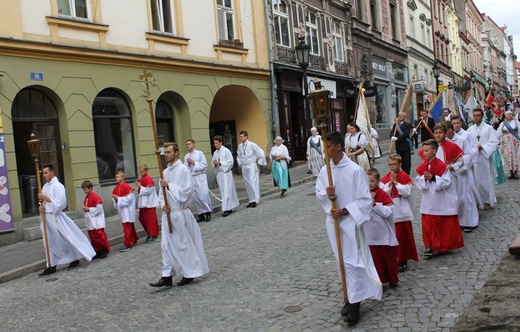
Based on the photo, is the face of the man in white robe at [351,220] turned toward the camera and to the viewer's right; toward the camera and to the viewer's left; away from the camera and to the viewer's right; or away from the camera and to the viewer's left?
toward the camera and to the viewer's left

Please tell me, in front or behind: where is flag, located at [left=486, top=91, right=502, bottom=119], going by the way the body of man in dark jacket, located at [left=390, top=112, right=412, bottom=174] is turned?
behind

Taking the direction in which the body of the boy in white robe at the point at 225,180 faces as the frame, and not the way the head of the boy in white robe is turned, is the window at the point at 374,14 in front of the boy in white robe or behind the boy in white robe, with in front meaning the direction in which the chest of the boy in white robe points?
behind

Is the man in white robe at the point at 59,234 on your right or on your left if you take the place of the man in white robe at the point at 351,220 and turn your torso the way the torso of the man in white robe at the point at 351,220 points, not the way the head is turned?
on your right

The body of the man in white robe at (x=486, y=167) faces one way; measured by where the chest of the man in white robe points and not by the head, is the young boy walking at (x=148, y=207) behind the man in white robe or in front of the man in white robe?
in front

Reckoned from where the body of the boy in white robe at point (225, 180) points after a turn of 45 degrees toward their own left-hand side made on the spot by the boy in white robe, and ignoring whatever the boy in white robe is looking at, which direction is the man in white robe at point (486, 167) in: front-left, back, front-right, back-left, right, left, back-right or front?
front-left

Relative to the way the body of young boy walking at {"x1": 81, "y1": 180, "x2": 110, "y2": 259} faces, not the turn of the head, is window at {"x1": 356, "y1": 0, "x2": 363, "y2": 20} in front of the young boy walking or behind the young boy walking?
behind

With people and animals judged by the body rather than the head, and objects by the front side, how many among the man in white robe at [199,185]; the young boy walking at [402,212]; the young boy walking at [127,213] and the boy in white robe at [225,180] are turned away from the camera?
0

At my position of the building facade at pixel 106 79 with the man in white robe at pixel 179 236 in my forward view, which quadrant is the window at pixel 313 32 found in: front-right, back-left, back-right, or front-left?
back-left

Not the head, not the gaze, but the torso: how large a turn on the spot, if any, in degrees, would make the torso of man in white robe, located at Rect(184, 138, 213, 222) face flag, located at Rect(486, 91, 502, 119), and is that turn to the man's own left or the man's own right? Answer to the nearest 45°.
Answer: approximately 135° to the man's own left

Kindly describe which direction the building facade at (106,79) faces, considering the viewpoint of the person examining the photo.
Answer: facing the viewer and to the right of the viewer

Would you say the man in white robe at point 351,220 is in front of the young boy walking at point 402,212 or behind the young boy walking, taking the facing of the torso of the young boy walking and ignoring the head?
in front

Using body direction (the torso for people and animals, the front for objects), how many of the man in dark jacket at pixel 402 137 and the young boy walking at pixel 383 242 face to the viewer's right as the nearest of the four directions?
0

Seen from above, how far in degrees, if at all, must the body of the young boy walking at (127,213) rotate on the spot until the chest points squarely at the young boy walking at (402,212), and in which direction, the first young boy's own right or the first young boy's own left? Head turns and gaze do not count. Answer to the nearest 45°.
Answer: approximately 90° to the first young boy's own left

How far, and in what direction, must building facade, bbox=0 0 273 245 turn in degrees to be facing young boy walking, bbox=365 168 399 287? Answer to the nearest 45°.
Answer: approximately 45° to its right

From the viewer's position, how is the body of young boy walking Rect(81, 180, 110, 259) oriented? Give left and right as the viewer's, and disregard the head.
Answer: facing the viewer and to the left of the viewer

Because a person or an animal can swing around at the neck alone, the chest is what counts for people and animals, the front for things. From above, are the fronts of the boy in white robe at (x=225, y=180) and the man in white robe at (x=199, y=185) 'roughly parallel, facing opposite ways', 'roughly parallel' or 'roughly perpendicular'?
roughly parallel
